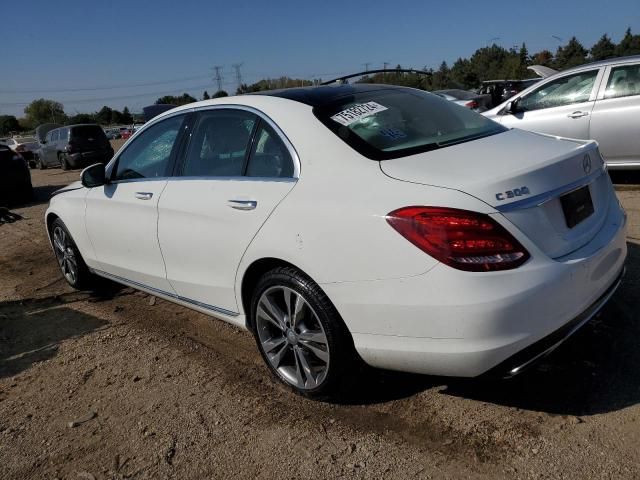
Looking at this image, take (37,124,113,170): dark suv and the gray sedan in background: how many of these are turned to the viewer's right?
0

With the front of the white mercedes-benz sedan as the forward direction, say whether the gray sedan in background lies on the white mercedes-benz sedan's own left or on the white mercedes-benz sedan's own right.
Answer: on the white mercedes-benz sedan's own right

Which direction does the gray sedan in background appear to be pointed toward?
to the viewer's left

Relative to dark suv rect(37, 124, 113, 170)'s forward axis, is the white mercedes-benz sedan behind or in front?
behind

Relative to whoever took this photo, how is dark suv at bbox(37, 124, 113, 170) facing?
facing away from the viewer and to the left of the viewer

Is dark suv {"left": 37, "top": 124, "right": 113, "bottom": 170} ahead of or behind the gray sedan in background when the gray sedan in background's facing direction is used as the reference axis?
ahead

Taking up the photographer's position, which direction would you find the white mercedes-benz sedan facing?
facing away from the viewer and to the left of the viewer

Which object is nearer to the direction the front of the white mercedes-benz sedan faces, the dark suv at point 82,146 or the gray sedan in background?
the dark suv
